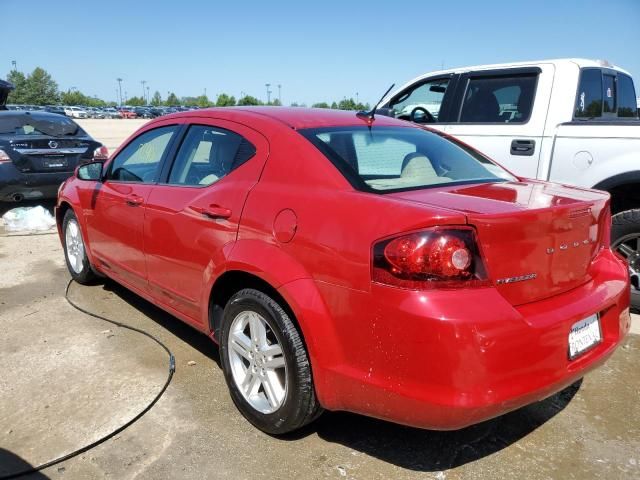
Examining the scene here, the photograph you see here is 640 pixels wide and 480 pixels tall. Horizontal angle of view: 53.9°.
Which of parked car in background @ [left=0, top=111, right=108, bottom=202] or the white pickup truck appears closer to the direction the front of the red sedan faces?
the parked car in background

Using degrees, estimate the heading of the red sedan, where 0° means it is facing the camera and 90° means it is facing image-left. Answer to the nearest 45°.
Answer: approximately 135°

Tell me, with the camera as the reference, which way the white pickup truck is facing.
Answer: facing away from the viewer and to the left of the viewer

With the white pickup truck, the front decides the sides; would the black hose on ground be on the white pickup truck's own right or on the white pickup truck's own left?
on the white pickup truck's own left

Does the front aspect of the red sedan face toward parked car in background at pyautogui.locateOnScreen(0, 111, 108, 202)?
yes

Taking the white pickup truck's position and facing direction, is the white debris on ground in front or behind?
in front

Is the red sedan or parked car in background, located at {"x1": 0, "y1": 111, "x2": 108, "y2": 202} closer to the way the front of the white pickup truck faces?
the parked car in background

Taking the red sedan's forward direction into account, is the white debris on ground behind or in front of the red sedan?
in front

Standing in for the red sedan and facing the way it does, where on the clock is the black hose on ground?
The black hose on ground is roughly at 9 o'clock from the red sedan.

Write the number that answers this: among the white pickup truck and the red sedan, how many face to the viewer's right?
0

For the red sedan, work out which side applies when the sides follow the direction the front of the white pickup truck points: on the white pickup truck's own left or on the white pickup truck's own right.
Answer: on the white pickup truck's own left
